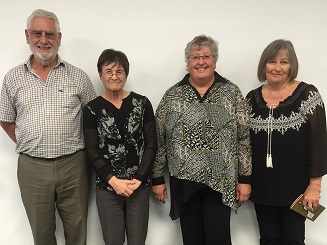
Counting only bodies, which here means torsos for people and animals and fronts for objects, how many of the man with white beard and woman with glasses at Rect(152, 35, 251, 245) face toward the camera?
2

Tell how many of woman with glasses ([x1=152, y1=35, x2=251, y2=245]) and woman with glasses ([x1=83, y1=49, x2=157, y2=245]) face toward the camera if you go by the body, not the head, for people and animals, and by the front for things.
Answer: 2

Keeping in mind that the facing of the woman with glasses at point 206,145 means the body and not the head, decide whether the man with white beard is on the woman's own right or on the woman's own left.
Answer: on the woman's own right

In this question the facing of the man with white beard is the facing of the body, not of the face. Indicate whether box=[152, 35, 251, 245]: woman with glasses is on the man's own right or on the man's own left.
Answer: on the man's own left
